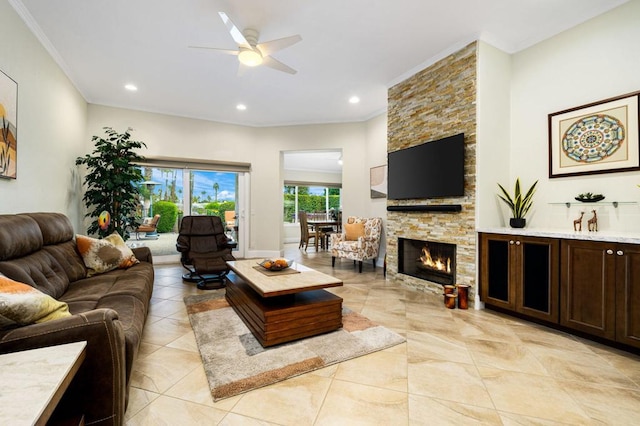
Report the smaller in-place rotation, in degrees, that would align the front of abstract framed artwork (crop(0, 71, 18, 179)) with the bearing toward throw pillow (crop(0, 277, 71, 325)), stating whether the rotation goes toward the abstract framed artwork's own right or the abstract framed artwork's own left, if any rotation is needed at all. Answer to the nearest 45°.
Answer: approximately 45° to the abstract framed artwork's own right

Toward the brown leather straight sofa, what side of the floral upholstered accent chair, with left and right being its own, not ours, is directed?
front

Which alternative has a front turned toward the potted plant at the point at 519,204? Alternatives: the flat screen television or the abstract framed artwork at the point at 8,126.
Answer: the abstract framed artwork

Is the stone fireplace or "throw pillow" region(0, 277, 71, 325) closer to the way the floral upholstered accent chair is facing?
the throw pillow

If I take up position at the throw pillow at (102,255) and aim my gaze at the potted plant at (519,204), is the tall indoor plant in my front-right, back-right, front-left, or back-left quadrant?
back-left

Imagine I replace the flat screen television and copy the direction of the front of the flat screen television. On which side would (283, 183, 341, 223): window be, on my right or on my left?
on my right

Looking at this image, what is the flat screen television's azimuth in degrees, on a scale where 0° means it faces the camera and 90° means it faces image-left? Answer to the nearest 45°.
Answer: approximately 45°

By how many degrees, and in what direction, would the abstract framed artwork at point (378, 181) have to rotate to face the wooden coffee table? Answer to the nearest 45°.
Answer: approximately 45° to its left

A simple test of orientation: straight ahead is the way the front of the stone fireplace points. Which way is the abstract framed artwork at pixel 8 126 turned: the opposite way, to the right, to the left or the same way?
the opposite way

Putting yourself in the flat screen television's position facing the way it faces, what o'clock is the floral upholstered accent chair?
The floral upholstered accent chair is roughly at 3 o'clock from the flat screen television.
